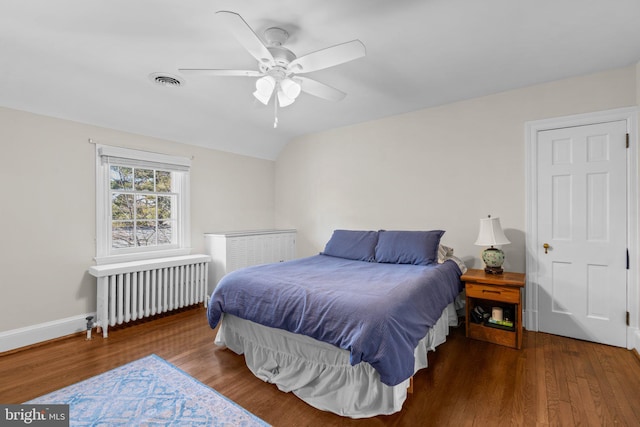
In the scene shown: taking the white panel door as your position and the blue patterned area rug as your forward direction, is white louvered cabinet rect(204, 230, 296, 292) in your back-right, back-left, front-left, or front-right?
front-right

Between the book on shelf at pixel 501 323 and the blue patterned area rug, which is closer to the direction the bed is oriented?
the blue patterned area rug

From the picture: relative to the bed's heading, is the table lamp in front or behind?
behind

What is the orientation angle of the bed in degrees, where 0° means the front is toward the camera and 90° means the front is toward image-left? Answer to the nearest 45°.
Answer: approximately 45°

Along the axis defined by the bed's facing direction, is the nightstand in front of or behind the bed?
behind

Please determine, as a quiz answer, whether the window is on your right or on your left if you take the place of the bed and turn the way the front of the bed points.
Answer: on your right

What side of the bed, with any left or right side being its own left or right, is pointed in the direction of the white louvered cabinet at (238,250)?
right

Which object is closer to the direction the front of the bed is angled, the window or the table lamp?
the window
